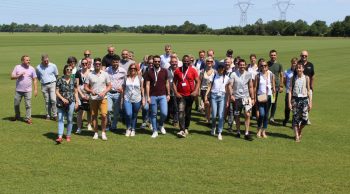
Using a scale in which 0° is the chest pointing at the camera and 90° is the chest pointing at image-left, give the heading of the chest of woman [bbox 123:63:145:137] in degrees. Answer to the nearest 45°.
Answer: approximately 0°

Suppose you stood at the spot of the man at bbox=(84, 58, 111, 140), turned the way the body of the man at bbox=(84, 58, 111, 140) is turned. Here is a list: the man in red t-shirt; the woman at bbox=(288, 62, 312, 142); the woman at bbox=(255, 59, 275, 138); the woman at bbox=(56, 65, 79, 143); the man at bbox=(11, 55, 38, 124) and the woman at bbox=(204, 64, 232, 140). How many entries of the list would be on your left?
4

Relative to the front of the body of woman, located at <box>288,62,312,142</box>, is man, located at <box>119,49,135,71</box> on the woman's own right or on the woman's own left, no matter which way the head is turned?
on the woman's own right

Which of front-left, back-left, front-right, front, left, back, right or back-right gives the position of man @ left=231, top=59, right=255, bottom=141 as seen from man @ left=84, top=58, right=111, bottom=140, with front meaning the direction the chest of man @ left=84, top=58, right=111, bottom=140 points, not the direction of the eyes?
left

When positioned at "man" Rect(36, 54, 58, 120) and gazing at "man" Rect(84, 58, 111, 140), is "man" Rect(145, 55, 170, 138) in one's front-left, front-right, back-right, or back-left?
front-left

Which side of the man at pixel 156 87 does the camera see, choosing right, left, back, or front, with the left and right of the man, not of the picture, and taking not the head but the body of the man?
front

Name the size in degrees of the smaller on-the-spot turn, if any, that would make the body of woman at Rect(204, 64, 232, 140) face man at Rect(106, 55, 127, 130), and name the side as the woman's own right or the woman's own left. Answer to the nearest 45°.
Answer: approximately 90° to the woman's own right

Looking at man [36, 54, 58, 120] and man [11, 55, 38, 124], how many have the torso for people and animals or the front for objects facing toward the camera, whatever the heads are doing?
2

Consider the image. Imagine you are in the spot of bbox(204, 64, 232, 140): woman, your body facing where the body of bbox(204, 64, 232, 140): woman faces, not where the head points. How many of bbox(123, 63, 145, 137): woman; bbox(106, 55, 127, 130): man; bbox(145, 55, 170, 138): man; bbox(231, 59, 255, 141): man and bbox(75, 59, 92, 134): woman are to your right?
4

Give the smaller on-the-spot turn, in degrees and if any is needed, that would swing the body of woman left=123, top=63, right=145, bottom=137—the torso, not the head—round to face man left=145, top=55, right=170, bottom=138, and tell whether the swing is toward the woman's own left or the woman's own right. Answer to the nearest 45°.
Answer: approximately 90° to the woman's own left

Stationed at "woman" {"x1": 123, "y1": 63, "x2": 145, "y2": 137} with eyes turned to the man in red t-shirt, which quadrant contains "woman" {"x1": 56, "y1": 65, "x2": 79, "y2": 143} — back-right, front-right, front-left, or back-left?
back-right

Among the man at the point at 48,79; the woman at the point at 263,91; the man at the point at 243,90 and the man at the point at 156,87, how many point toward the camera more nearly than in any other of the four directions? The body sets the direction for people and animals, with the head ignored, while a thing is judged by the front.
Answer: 4

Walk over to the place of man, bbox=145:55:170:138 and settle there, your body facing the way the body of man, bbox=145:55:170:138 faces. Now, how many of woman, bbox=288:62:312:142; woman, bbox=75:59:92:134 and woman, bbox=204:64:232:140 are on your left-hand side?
2

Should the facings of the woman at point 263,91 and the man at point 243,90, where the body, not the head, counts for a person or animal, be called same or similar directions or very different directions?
same or similar directions

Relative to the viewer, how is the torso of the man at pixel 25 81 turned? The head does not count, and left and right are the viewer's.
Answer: facing the viewer

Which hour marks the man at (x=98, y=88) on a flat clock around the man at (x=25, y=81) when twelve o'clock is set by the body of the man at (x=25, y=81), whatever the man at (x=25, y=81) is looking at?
the man at (x=98, y=88) is roughly at 11 o'clock from the man at (x=25, y=81).

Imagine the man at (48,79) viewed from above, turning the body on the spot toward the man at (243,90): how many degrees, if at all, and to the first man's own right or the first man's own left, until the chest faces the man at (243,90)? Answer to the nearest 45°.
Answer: approximately 45° to the first man's own left

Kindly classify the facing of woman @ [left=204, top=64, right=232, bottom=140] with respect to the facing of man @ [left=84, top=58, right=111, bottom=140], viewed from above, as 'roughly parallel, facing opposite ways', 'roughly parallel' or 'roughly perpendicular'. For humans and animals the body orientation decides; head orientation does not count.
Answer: roughly parallel

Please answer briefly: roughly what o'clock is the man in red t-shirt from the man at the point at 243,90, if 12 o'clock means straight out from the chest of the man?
The man in red t-shirt is roughly at 3 o'clock from the man.
